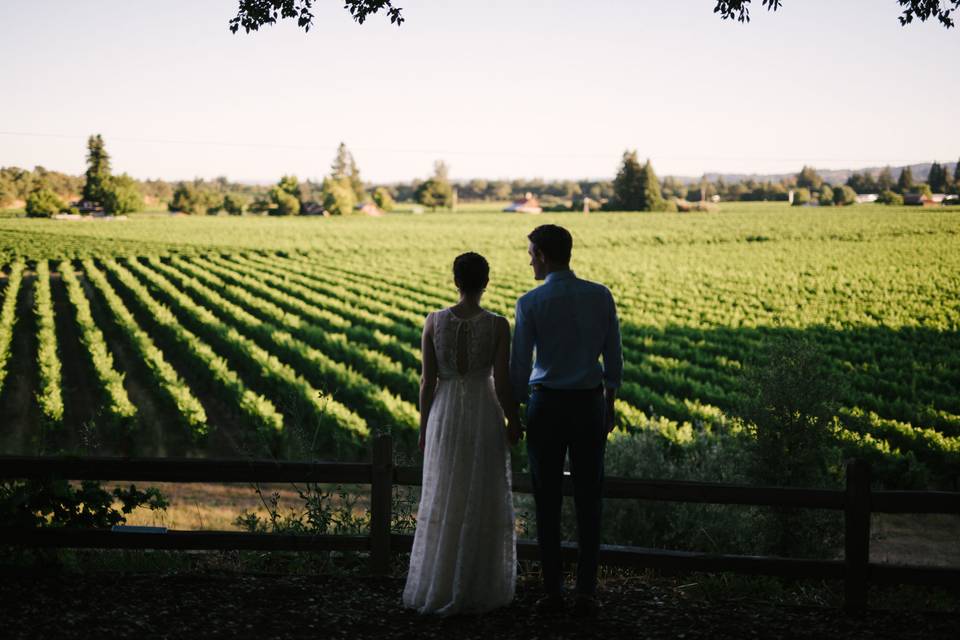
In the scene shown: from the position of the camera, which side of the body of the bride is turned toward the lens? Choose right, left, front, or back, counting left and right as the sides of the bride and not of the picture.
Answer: back

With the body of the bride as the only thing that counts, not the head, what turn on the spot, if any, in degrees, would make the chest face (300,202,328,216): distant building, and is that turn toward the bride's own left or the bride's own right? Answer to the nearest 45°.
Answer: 0° — they already face it

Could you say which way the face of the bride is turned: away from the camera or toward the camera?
away from the camera

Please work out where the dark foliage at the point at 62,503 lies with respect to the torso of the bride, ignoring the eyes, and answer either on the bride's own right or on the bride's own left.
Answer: on the bride's own left

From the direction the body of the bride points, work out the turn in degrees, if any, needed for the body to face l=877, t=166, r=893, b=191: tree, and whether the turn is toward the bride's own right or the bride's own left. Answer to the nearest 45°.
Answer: approximately 45° to the bride's own right

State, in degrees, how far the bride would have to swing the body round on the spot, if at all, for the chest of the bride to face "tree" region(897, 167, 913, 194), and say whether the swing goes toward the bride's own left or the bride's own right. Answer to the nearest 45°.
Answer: approximately 45° to the bride's own right

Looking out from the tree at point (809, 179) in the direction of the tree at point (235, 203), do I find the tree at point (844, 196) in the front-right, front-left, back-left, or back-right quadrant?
back-left

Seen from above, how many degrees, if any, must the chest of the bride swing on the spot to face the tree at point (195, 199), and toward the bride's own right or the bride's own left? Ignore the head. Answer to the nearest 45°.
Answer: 0° — they already face it

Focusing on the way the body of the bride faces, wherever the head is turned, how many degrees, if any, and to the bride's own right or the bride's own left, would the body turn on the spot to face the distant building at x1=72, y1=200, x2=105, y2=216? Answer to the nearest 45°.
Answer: approximately 45° to the bride's own left

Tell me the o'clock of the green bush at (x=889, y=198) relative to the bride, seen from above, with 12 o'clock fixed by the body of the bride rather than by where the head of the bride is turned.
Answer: The green bush is roughly at 1 o'clock from the bride.
